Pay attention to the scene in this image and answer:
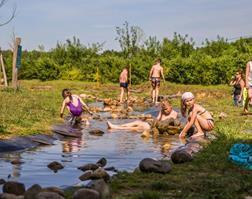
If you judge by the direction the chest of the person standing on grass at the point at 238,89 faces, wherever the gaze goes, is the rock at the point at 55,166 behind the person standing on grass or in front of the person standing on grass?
in front

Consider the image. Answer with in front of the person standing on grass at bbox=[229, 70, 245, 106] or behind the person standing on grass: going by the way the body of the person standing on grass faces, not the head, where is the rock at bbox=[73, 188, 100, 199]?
in front

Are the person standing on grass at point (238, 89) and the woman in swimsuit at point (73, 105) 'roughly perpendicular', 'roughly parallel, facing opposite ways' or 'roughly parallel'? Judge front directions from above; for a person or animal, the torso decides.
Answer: roughly perpendicular

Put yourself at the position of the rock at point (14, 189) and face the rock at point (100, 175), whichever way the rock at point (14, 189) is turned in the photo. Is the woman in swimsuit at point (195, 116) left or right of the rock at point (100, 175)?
left

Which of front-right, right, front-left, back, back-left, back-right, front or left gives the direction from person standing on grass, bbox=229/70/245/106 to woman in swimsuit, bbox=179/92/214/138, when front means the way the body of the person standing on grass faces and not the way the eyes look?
front-left

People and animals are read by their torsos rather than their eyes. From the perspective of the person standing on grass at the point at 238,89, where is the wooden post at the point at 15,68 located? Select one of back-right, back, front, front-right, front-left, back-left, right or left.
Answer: front-right

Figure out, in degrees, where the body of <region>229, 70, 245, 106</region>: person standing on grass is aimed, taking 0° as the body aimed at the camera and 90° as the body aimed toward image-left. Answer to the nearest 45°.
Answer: approximately 45°

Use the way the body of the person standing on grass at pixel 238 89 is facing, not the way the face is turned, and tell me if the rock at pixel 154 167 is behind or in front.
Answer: in front
